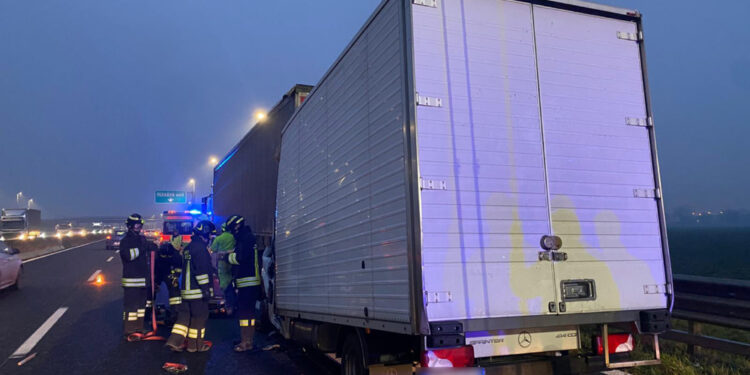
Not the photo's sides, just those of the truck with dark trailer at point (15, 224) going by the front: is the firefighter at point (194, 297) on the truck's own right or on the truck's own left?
on the truck's own left

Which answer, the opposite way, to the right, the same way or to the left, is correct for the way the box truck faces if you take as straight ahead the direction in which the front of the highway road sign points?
the opposite way

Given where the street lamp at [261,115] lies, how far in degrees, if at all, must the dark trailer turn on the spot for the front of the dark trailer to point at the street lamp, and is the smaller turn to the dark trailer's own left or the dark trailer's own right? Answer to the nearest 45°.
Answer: approximately 45° to the dark trailer's own right

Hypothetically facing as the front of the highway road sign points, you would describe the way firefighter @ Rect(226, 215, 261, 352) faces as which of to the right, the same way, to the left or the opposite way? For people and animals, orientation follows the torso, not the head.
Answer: to the right

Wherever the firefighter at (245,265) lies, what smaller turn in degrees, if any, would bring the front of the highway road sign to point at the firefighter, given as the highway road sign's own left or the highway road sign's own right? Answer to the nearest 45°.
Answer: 0° — it already faces them

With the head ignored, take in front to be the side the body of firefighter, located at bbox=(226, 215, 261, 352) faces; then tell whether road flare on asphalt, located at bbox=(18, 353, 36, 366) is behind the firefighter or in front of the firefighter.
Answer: in front

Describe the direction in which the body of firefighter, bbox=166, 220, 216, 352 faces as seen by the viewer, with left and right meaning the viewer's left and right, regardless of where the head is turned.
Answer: facing away from the viewer and to the right of the viewer
